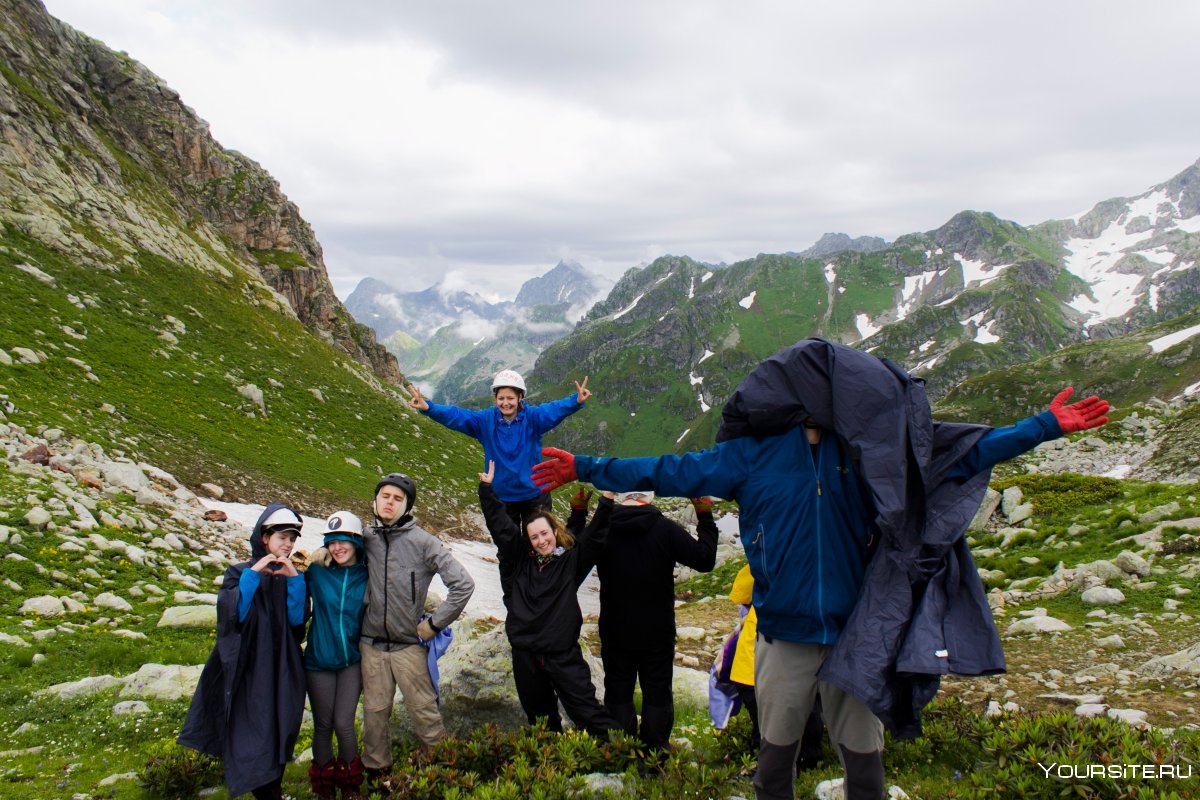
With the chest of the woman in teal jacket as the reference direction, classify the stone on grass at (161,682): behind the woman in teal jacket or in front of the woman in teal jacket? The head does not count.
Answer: behind

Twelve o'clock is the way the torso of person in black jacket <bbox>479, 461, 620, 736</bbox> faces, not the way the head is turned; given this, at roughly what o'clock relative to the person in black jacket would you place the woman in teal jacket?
The woman in teal jacket is roughly at 3 o'clock from the person in black jacket.

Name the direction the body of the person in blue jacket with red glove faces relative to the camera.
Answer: toward the camera

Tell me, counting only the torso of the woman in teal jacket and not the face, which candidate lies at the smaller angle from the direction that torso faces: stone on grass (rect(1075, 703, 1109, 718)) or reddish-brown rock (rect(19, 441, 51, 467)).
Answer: the stone on grass

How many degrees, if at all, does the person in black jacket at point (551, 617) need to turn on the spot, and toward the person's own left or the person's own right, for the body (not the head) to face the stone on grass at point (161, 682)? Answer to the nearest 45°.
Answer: approximately 135° to the person's own right

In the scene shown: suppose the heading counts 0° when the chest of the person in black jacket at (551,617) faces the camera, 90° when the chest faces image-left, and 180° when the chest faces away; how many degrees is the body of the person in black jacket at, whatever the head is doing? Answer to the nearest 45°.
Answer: approximately 0°

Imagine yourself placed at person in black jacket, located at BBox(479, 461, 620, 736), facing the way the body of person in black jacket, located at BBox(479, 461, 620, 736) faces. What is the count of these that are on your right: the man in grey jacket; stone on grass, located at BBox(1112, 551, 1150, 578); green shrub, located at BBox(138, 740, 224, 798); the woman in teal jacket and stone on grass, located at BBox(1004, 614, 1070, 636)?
3

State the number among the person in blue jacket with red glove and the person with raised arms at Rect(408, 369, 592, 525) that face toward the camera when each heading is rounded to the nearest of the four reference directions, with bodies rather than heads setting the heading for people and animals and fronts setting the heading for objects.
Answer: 2

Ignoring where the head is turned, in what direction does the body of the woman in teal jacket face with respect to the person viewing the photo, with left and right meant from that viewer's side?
facing the viewer

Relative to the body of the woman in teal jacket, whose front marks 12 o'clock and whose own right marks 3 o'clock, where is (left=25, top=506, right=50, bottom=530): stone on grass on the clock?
The stone on grass is roughly at 5 o'clock from the woman in teal jacket.
